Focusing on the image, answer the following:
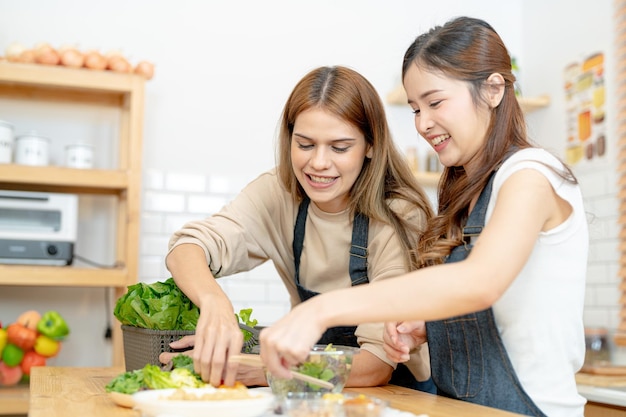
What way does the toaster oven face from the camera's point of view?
toward the camera

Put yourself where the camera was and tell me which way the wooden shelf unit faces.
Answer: facing the viewer

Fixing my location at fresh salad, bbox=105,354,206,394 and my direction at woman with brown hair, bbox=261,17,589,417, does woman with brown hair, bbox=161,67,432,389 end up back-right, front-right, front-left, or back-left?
front-left

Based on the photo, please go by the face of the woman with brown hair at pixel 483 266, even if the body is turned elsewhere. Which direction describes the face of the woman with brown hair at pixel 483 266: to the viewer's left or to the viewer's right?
to the viewer's left

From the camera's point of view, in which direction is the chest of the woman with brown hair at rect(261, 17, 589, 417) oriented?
to the viewer's left

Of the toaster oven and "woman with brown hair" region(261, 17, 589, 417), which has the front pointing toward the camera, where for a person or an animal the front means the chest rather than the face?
the toaster oven

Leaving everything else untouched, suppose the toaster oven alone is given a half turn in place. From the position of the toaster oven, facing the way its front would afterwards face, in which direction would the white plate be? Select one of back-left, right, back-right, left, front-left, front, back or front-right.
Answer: back

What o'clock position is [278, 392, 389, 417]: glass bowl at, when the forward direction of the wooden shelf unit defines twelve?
The glass bowl is roughly at 12 o'clock from the wooden shelf unit.

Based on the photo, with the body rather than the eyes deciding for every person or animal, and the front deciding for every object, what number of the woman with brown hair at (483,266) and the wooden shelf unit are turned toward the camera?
1

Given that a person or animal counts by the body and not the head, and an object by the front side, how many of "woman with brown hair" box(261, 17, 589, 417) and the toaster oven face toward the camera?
1

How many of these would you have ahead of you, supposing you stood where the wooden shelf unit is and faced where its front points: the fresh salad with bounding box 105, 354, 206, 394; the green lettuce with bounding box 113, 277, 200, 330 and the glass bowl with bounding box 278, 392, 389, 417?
3

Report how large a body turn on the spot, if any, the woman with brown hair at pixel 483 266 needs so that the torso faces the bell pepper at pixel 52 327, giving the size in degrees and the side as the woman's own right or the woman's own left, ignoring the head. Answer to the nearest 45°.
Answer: approximately 45° to the woman's own right

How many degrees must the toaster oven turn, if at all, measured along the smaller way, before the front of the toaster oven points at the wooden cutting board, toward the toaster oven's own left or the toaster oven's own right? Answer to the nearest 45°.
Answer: approximately 45° to the toaster oven's own left

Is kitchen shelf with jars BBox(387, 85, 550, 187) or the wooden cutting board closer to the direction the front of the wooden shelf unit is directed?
the wooden cutting board

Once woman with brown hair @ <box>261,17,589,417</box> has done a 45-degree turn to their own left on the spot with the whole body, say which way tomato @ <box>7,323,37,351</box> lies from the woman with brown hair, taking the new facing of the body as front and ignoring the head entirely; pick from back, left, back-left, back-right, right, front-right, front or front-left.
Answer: right
